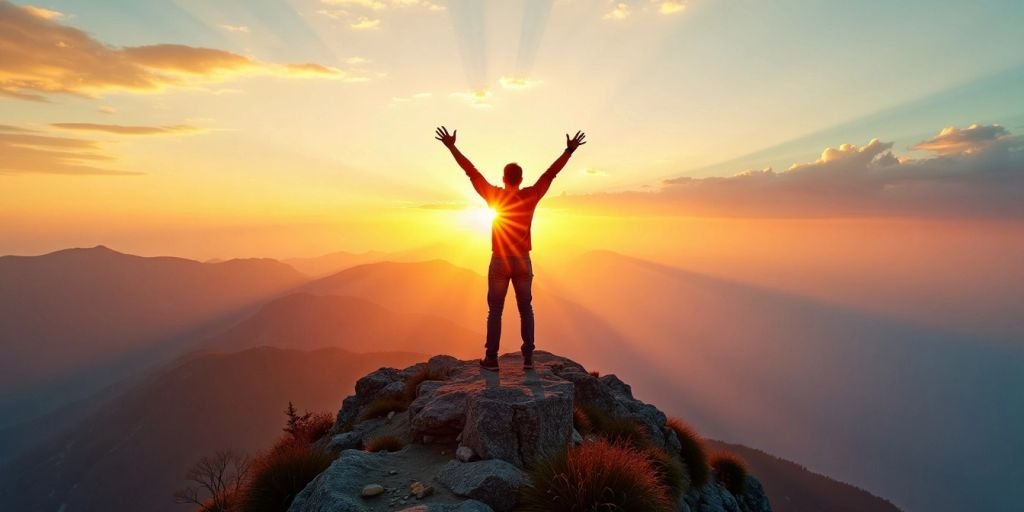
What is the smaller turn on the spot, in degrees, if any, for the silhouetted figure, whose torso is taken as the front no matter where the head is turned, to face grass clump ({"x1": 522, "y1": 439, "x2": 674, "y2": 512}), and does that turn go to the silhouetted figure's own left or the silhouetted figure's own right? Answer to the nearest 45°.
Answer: approximately 180°

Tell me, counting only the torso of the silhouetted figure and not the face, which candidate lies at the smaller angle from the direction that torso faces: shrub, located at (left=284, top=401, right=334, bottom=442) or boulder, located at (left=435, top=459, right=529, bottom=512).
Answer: the shrub

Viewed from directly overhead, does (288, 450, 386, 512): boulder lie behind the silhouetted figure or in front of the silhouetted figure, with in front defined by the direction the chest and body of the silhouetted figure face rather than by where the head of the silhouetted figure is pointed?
behind

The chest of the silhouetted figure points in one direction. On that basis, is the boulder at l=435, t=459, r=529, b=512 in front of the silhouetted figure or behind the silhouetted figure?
behind

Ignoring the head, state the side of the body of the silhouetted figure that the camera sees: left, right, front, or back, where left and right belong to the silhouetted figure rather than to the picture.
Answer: back

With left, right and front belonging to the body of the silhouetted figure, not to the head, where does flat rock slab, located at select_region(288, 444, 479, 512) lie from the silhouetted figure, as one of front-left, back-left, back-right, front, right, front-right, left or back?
back-left

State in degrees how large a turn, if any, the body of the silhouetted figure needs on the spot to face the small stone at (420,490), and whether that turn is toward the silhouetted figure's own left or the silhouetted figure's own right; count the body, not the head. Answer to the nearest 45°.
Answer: approximately 135° to the silhouetted figure's own left

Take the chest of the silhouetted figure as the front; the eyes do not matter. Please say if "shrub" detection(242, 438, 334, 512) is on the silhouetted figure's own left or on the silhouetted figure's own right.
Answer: on the silhouetted figure's own left

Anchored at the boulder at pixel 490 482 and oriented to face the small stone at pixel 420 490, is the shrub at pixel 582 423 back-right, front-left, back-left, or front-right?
back-right

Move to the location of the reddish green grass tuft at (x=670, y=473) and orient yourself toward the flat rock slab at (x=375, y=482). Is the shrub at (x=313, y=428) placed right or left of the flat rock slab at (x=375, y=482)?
right

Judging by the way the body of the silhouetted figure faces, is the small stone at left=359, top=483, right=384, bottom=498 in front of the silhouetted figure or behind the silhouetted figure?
behind
